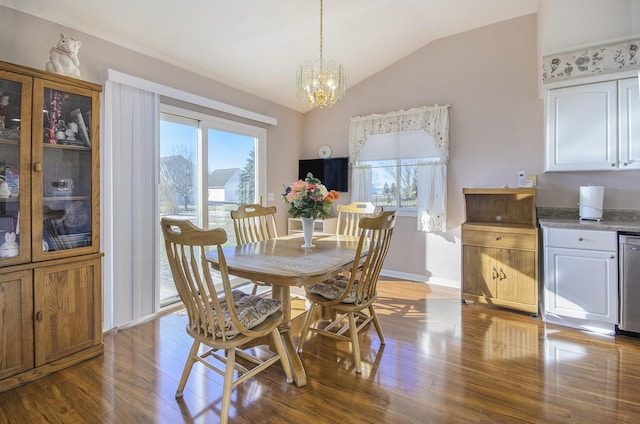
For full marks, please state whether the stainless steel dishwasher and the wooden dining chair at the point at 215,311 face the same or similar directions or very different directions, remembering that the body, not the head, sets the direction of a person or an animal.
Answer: very different directions

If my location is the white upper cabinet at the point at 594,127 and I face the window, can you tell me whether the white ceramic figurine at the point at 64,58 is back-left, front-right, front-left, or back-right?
front-left

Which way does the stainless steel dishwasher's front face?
toward the camera

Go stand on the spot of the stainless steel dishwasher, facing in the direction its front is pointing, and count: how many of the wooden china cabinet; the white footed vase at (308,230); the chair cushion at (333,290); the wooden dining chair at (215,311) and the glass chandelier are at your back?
0

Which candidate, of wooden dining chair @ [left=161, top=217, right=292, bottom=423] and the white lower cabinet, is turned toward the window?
the wooden dining chair

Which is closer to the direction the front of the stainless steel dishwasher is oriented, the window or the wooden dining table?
the wooden dining table

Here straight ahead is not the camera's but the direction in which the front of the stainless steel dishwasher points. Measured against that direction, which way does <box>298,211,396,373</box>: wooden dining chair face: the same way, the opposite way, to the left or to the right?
to the right

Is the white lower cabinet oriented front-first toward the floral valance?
no

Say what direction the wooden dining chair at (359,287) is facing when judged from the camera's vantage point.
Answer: facing away from the viewer and to the left of the viewer

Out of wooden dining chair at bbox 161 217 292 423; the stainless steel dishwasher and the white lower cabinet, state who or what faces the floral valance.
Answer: the wooden dining chair

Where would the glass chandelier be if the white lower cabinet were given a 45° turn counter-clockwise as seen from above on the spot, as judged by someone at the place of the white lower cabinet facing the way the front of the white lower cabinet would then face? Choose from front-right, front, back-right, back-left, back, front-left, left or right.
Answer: right

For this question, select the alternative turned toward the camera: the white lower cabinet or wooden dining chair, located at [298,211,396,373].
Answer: the white lower cabinet

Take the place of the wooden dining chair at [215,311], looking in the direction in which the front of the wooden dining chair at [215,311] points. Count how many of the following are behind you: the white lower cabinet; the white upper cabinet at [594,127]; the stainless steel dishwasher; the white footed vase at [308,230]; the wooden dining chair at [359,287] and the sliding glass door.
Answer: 0

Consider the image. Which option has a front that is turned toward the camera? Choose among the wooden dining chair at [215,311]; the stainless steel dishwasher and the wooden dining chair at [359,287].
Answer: the stainless steel dishwasher

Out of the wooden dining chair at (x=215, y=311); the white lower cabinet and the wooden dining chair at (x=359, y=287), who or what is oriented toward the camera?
the white lower cabinet

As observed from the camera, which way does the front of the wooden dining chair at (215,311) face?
facing away from the viewer and to the right of the viewer

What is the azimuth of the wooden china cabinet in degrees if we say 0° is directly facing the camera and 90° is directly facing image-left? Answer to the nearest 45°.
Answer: approximately 315°

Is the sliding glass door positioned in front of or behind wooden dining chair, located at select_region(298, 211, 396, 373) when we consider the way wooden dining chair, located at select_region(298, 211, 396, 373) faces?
in front

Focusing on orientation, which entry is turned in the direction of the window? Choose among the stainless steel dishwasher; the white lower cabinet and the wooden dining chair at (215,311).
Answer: the wooden dining chair

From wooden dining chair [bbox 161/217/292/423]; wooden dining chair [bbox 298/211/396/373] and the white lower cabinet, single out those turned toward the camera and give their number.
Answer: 1

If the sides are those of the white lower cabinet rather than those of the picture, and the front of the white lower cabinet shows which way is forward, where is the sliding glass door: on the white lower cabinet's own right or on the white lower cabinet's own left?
on the white lower cabinet's own right
